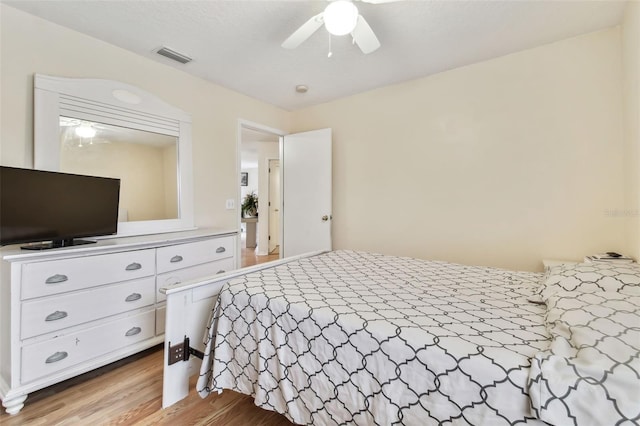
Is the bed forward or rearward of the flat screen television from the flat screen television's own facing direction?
forward

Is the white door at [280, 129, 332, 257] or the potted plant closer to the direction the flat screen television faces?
the white door

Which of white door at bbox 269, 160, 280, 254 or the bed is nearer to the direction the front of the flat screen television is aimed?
the bed

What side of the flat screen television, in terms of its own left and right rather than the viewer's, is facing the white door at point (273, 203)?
left

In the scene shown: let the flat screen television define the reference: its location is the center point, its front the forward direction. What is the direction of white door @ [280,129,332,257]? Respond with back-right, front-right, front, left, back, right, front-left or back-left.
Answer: front-left

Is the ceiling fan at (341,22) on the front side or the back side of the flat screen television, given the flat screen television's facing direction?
on the front side

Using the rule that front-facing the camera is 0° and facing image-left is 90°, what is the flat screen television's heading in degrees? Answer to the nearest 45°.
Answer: approximately 315°

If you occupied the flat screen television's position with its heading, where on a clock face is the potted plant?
The potted plant is roughly at 9 o'clock from the flat screen television.
